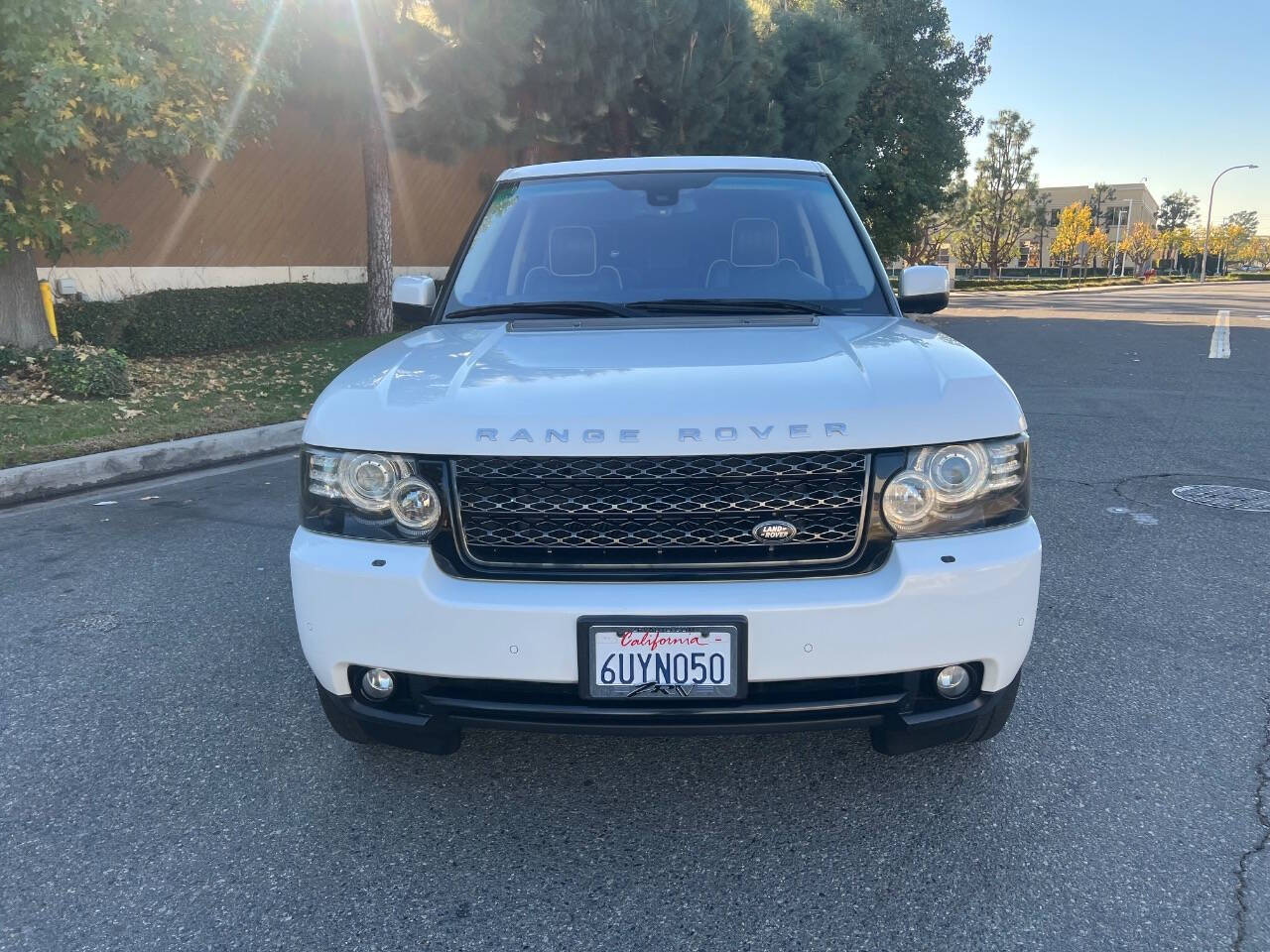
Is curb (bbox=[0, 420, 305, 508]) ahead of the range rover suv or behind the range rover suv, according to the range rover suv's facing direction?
behind

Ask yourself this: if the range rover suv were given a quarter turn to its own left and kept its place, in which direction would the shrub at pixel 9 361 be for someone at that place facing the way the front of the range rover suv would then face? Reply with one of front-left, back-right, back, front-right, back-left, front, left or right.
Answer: back-left

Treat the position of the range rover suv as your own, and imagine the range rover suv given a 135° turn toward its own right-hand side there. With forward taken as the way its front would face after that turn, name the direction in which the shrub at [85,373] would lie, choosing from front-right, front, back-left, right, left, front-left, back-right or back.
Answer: front

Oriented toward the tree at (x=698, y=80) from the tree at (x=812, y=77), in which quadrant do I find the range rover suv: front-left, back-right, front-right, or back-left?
front-left

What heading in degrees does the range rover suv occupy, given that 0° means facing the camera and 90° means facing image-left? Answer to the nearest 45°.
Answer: approximately 0°

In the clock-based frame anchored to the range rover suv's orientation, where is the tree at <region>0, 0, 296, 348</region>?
The tree is roughly at 5 o'clock from the range rover suv.

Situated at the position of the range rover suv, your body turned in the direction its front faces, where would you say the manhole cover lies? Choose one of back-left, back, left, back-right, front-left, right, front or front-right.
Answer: back-left

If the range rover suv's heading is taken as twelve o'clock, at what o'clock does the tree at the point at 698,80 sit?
The tree is roughly at 6 o'clock from the range rover suv.

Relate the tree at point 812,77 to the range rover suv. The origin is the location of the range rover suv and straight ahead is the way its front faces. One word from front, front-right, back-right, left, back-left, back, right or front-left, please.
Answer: back

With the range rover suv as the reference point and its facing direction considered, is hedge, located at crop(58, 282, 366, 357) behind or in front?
behind

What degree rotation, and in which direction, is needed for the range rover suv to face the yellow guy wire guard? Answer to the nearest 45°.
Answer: approximately 135° to its right
